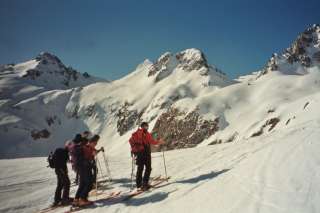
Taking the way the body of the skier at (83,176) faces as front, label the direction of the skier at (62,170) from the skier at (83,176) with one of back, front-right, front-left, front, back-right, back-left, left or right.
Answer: back-left

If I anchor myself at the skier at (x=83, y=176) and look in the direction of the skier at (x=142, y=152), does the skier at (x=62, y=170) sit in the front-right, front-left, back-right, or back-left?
back-left

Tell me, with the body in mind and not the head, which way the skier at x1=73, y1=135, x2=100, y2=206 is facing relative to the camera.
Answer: to the viewer's right

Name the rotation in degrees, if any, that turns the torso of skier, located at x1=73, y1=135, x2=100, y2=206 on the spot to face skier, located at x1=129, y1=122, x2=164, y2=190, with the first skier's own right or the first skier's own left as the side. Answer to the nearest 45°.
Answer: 0° — they already face them

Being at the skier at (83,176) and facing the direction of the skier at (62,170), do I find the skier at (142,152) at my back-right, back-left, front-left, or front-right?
back-right
